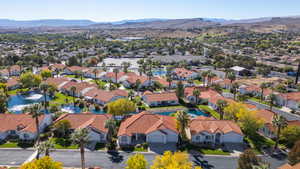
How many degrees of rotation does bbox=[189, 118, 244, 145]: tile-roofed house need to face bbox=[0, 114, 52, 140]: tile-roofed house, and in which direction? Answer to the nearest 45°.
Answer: approximately 90° to its right

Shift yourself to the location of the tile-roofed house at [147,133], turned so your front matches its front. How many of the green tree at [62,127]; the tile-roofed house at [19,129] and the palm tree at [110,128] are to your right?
3

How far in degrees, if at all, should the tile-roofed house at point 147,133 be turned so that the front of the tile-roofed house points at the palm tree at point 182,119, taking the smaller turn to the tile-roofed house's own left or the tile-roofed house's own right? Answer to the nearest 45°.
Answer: approximately 90° to the tile-roofed house's own left

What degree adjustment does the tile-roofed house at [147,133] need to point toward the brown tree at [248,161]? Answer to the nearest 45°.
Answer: approximately 45° to its left

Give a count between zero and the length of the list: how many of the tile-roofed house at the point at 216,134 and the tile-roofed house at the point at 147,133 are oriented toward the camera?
2

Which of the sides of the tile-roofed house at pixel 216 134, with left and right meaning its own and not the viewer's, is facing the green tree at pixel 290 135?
left

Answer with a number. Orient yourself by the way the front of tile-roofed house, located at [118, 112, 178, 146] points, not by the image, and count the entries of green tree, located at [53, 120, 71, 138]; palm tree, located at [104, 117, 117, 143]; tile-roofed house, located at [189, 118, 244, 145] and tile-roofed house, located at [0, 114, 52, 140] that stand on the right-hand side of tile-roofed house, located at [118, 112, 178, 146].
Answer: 3

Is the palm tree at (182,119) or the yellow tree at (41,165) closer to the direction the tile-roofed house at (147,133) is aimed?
the yellow tree

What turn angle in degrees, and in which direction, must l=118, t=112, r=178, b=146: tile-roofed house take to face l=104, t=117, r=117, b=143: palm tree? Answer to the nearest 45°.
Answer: approximately 90° to its right

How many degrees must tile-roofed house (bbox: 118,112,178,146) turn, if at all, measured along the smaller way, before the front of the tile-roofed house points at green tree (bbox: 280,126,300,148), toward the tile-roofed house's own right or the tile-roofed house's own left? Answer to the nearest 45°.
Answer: approximately 90° to the tile-roofed house's own left

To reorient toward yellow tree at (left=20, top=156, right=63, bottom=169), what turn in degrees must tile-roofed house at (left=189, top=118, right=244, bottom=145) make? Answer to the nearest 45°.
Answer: approximately 45° to its right
